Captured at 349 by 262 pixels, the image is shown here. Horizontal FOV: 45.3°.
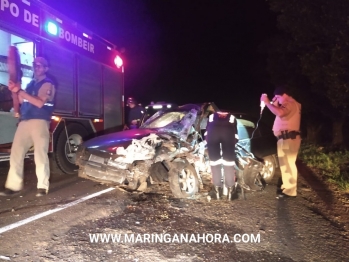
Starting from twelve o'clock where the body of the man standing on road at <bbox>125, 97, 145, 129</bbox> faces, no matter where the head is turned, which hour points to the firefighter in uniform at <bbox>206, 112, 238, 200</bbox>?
The firefighter in uniform is roughly at 10 o'clock from the man standing on road.

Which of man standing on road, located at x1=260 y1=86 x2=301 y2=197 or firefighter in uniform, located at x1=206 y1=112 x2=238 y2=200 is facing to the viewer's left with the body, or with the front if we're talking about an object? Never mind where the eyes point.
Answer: the man standing on road

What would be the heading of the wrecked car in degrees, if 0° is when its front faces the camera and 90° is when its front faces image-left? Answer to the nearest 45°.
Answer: approximately 45°

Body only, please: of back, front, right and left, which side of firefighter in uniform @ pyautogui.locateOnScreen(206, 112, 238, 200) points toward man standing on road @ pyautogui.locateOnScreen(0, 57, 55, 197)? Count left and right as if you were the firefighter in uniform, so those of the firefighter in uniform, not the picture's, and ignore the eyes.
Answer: left

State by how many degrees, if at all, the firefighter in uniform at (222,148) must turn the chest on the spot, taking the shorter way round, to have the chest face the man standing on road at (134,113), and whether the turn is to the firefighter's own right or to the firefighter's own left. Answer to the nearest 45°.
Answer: approximately 45° to the firefighter's own left

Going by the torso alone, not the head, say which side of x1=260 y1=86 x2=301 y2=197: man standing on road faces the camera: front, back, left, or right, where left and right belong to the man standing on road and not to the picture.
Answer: left

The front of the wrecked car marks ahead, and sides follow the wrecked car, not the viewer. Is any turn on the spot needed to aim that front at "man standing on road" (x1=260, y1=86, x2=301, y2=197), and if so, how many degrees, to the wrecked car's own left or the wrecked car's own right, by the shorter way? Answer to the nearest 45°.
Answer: approximately 135° to the wrecked car's own left

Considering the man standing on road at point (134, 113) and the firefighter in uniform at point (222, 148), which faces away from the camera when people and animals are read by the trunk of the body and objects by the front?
the firefighter in uniform

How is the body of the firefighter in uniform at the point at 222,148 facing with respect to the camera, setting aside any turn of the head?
away from the camera

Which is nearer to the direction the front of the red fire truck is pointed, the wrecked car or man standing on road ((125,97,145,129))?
the wrecked car

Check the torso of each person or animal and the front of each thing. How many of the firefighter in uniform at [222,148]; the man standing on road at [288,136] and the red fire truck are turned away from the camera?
1

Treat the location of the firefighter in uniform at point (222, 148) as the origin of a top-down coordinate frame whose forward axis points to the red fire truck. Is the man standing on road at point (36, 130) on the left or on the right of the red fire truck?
left

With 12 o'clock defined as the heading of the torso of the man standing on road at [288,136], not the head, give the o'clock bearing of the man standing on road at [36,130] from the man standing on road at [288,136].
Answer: the man standing on road at [36,130] is roughly at 11 o'clock from the man standing on road at [288,136].
